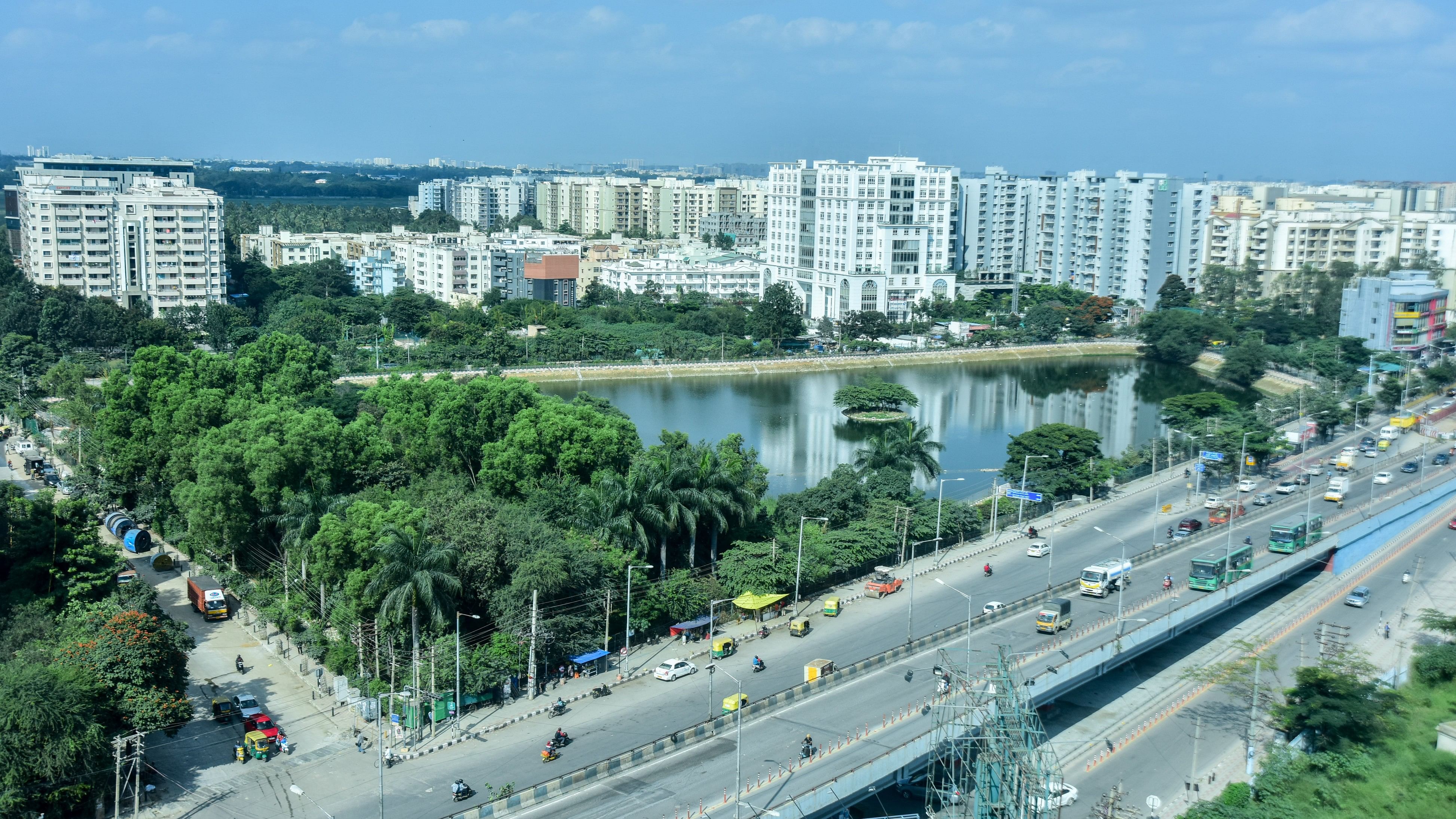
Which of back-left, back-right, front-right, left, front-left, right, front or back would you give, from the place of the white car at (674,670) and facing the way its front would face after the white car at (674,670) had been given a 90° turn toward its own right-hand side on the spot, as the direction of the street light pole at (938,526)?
left

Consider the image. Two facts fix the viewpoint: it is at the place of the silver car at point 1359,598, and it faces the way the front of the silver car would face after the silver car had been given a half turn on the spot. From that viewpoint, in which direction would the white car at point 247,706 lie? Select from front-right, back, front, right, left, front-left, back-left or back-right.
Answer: back

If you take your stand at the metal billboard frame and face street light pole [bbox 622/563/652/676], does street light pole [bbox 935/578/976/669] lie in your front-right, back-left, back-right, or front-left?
front-right

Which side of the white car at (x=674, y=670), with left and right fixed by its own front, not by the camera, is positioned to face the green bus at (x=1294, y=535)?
front

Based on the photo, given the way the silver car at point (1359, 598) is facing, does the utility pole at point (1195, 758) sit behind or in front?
in front

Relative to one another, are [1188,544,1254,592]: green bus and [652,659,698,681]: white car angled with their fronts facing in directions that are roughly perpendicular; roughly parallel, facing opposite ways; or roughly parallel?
roughly parallel, facing opposite ways

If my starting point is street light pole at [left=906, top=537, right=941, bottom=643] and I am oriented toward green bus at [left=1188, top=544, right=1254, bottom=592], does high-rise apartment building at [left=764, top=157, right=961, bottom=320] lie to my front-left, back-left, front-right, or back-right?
front-left

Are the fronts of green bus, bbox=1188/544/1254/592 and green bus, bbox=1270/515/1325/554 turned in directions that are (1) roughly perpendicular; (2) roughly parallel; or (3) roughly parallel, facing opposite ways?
roughly parallel

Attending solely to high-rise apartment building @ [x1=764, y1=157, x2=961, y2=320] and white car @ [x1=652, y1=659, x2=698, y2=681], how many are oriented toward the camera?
1

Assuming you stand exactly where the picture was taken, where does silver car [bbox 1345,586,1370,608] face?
facing the viewer and to the left of the viewer

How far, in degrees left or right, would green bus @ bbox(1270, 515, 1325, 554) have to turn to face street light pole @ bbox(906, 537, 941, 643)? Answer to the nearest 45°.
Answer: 0° — it already faces it

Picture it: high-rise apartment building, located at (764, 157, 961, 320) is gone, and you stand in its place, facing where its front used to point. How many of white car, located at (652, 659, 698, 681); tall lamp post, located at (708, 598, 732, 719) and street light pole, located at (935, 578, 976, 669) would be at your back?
0

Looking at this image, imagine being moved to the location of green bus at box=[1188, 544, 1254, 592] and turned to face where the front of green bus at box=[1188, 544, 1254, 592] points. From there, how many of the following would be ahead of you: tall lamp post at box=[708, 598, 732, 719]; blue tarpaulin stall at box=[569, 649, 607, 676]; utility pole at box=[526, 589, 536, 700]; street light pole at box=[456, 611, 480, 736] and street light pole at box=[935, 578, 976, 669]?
5

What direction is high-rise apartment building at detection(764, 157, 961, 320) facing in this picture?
toward the camera

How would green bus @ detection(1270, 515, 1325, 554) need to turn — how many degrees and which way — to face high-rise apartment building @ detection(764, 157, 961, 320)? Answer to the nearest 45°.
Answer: approximately 90° to its right

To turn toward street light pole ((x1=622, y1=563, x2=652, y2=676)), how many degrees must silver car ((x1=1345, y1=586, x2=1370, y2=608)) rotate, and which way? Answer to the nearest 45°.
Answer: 0° — it already faces it

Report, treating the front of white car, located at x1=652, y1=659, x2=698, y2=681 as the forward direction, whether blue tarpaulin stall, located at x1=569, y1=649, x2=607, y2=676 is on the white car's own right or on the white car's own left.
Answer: on the white car's own left

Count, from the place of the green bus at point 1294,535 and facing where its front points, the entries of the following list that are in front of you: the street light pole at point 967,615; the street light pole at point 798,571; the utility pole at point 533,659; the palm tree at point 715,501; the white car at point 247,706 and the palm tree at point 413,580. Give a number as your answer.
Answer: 6

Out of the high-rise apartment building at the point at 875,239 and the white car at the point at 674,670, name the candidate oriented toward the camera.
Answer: the high-rise apartment building

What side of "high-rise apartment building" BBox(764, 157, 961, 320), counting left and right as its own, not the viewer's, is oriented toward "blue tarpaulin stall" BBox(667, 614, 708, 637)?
front
